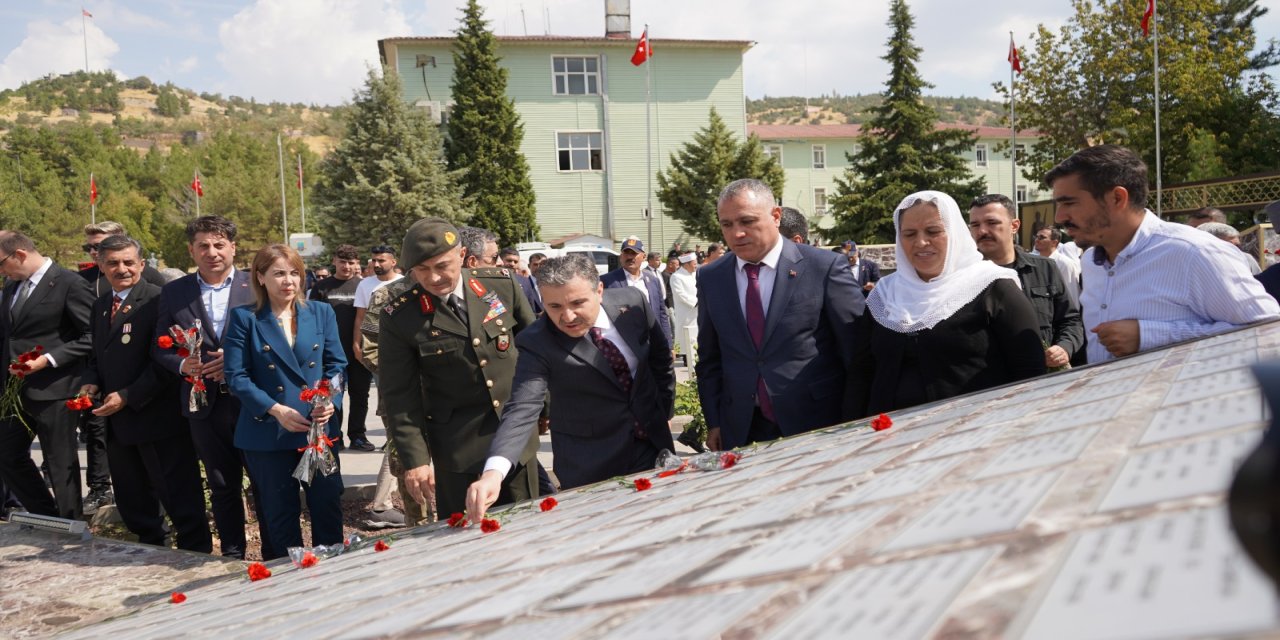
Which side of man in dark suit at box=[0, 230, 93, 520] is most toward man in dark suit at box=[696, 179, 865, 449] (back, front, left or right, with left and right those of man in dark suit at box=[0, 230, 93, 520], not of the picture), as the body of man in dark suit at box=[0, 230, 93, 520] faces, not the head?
left

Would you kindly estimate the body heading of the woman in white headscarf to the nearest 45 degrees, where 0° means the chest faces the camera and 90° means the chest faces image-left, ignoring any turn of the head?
approximately 45°

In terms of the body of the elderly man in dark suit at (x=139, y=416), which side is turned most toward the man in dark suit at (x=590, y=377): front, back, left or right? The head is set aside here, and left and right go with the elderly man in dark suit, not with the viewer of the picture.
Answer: left

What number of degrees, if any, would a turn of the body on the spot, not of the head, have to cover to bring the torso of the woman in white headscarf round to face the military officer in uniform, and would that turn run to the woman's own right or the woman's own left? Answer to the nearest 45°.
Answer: approximately 45° to the woman's own right

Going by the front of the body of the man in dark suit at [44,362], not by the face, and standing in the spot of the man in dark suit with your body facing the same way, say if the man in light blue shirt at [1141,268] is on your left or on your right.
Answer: on your left

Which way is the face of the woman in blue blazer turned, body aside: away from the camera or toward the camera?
toward the camera

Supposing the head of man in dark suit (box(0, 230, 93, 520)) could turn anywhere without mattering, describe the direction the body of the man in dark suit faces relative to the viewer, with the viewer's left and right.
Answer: facing the viewer and to the left of the viewer

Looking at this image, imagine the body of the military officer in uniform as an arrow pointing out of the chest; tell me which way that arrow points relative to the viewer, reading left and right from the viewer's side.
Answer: facing the viewer

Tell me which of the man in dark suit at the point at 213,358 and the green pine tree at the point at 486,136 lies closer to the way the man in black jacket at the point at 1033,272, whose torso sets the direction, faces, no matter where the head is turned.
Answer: the man in dark suit

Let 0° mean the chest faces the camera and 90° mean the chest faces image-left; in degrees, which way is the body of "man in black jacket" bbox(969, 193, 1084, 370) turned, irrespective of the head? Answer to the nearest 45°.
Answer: approximately 45°

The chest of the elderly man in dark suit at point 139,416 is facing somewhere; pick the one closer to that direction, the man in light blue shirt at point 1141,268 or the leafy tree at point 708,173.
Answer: the man in light blue shirt

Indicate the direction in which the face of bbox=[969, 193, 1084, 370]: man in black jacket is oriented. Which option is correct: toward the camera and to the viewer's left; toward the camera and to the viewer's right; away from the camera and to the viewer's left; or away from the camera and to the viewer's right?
toward the camera and to the viewer's left

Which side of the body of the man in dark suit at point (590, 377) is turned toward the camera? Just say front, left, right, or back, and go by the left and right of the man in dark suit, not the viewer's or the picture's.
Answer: front
